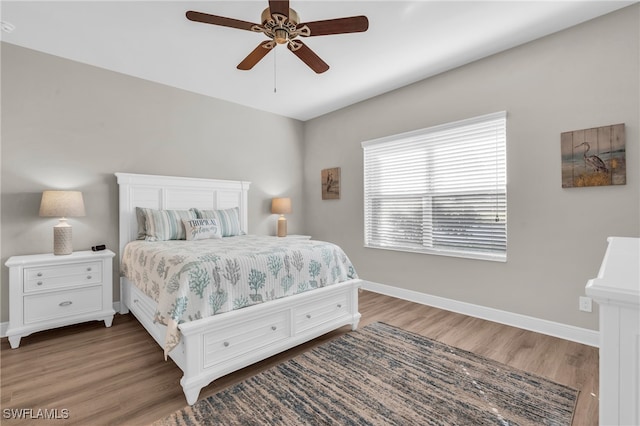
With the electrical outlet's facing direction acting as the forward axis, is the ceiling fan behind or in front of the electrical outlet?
in front

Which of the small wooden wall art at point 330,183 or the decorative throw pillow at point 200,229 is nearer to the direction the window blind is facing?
the decorative throw pillow

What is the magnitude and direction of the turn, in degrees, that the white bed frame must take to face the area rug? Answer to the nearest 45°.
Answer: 0° — it already faces it

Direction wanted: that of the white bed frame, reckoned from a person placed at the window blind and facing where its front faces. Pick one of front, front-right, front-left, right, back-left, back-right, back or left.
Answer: front

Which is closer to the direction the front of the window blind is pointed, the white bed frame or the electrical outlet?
the white bed frame

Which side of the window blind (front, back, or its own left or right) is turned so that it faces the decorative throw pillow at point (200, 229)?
front

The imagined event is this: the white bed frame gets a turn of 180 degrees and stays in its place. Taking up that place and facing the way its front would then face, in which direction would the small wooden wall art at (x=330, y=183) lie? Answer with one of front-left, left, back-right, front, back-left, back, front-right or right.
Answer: right

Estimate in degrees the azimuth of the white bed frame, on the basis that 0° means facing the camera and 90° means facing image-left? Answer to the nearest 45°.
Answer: approximately 315°

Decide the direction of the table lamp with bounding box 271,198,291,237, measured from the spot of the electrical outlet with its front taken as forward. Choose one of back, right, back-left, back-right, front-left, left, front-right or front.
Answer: right

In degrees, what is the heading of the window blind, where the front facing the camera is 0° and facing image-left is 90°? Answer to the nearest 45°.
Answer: approximately 45°

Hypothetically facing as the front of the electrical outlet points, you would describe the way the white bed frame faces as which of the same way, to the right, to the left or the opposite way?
to the left

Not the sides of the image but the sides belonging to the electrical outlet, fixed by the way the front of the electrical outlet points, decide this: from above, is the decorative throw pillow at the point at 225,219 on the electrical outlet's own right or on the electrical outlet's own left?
on the electrical outlet's own right

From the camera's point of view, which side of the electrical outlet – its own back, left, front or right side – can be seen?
front
